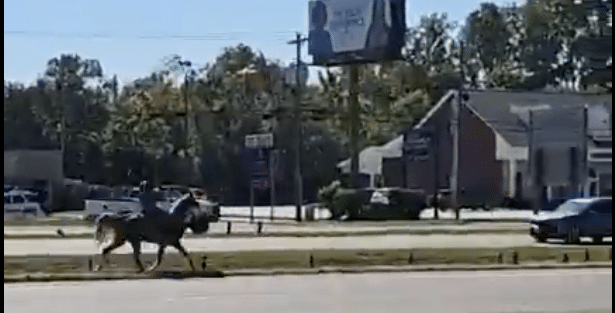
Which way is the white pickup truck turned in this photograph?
to the viewer's right

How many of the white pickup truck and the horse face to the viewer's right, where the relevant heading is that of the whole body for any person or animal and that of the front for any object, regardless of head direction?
2

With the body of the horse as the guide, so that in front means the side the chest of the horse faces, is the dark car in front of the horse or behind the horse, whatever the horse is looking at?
in front

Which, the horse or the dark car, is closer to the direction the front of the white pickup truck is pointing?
the dark car

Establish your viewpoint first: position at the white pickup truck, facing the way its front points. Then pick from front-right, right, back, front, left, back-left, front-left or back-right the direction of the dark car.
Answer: front-right

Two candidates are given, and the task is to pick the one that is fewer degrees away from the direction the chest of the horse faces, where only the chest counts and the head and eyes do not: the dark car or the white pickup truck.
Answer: the dark car

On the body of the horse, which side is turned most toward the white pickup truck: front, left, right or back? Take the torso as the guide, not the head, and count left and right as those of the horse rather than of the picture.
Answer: left

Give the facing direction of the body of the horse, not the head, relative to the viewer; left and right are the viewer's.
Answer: facing to the right of the viewer

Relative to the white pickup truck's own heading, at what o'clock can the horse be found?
The horse is roughly at 3 o'clock from the white pickup truck.
